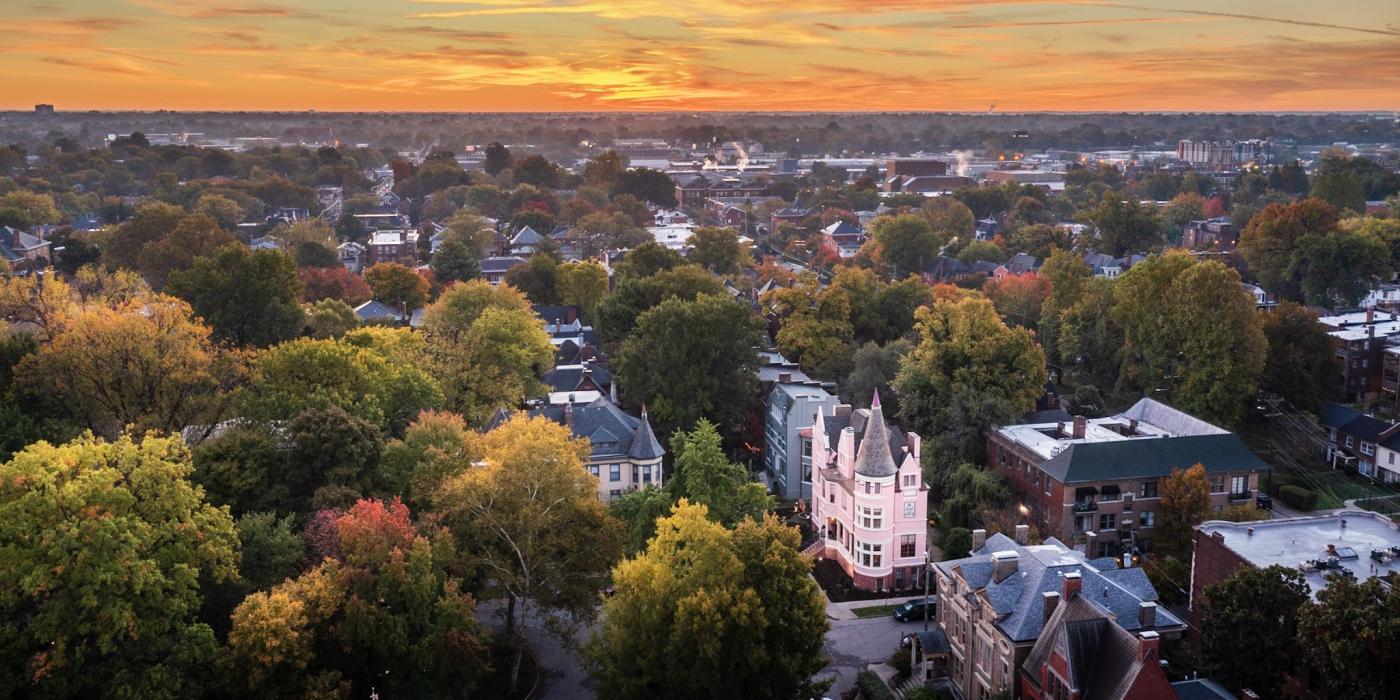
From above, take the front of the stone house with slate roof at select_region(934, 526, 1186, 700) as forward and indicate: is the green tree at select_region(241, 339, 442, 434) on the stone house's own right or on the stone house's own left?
on the stone house's own right

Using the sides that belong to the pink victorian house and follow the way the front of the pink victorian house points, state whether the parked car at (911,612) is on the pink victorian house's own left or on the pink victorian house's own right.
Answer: on the pink victorian house's own left

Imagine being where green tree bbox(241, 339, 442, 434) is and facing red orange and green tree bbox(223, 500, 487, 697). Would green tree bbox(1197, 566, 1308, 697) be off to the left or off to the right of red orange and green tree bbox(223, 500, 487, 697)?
left

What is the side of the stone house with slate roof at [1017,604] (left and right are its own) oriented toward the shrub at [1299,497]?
back

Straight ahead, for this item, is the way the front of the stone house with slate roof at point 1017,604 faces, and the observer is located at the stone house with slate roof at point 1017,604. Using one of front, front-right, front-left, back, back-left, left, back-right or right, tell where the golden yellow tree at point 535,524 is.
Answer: front-right

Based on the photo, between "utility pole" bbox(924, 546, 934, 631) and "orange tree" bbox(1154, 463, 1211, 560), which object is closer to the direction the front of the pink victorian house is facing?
the utility pole

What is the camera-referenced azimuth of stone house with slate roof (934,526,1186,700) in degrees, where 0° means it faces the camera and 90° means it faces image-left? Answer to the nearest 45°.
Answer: approximately 45°

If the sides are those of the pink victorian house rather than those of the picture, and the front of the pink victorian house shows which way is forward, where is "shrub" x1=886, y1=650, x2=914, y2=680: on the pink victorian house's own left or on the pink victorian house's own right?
on the pink victorian house's own left

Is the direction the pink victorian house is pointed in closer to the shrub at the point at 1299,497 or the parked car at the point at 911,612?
the parked car

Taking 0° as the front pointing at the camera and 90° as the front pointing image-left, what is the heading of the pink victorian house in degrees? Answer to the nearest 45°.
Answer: approximately 45°
